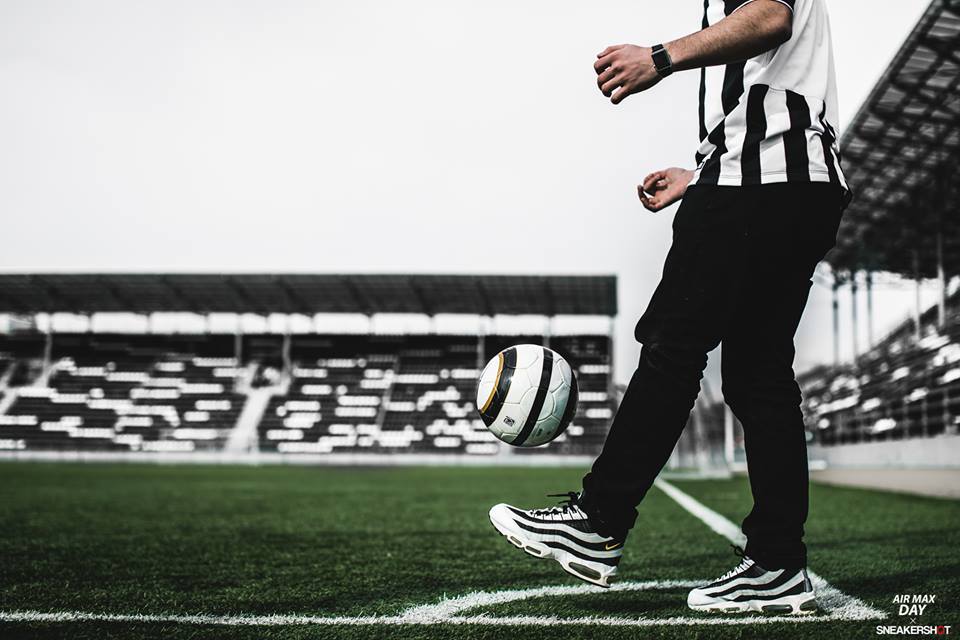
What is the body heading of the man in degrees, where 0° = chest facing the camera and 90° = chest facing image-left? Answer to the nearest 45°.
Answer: approximately 90°

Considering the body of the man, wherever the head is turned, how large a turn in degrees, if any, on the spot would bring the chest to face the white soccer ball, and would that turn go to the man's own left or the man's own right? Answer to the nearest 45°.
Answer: approximately 45° to the man's own right
